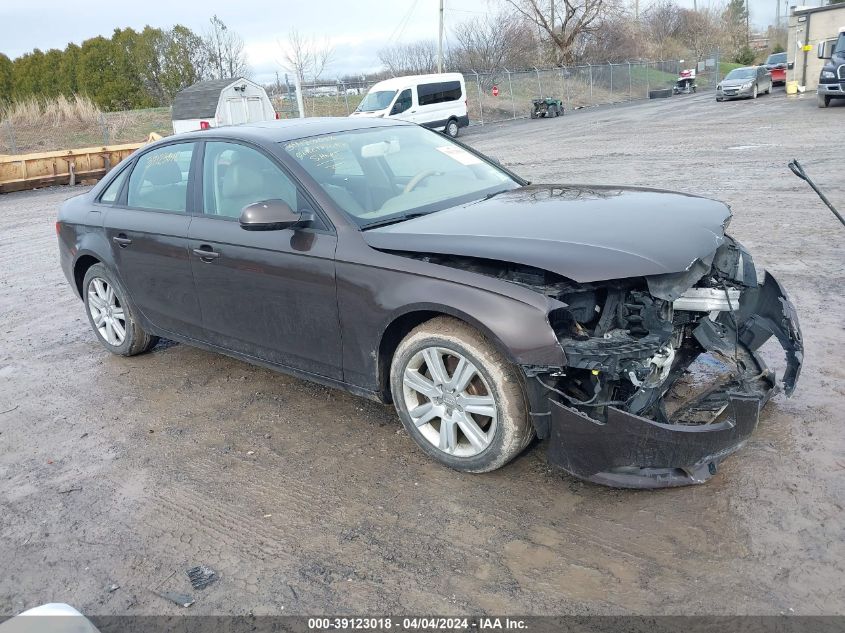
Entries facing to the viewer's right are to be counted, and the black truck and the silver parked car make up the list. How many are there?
0

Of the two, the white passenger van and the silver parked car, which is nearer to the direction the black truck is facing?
the white passenger van

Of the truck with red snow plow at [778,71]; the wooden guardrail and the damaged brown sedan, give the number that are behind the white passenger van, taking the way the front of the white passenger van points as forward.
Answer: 1

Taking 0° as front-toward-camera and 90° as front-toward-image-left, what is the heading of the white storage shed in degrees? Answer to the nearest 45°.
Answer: approximately 315°

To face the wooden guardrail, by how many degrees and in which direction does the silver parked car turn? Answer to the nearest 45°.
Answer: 0° — it already faces it

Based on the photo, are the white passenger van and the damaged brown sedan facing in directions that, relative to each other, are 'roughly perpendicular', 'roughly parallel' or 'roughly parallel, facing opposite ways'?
roughly perpendicular

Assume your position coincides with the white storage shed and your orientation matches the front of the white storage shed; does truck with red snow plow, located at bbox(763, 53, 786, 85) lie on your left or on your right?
on your left

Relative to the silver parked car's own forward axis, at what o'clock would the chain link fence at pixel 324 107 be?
The chain link fence is roughly at 1 o'clock from the silver parked car.

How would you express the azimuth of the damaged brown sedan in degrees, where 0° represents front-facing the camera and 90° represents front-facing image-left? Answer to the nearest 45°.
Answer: approximately 315°

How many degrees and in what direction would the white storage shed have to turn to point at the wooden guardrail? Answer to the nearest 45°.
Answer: approximately 90° to its right
